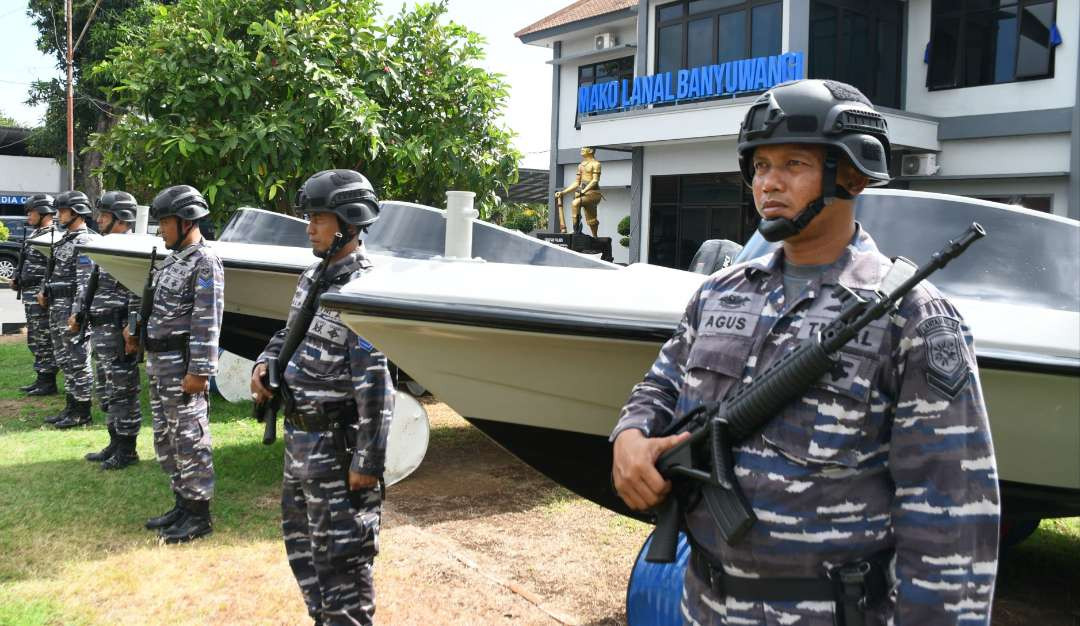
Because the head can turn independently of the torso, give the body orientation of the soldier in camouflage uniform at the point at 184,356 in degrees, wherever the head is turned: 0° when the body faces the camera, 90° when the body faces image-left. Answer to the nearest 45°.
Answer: approximately 90°

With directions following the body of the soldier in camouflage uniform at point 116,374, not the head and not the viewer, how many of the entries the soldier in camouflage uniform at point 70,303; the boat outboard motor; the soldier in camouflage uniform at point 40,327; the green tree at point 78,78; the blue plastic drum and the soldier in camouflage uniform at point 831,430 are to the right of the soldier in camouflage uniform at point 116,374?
3

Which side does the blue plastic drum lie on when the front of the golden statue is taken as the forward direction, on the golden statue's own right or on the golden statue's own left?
on the golden statue's own left

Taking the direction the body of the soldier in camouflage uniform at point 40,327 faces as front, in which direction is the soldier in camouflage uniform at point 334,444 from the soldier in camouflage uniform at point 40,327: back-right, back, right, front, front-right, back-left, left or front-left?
left

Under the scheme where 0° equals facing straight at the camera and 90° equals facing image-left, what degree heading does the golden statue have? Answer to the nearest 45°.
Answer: approximately 45°

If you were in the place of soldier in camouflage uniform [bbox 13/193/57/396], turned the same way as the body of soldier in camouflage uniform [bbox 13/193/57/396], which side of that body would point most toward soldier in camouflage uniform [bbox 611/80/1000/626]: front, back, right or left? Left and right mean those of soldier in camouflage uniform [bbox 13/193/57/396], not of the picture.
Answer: left

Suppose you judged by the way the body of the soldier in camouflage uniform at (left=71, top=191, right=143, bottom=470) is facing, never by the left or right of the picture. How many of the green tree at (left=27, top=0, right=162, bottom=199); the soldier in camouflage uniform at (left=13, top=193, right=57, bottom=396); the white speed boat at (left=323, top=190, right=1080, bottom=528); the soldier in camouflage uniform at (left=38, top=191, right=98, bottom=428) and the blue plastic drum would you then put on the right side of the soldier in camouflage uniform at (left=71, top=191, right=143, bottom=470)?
3
